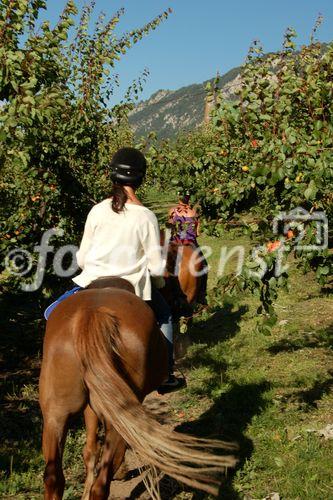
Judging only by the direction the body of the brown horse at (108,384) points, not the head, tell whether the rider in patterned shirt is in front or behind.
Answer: in front

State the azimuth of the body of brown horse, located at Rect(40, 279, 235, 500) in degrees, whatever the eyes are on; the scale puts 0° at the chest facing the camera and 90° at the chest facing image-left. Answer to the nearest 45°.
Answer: approximately 180°
